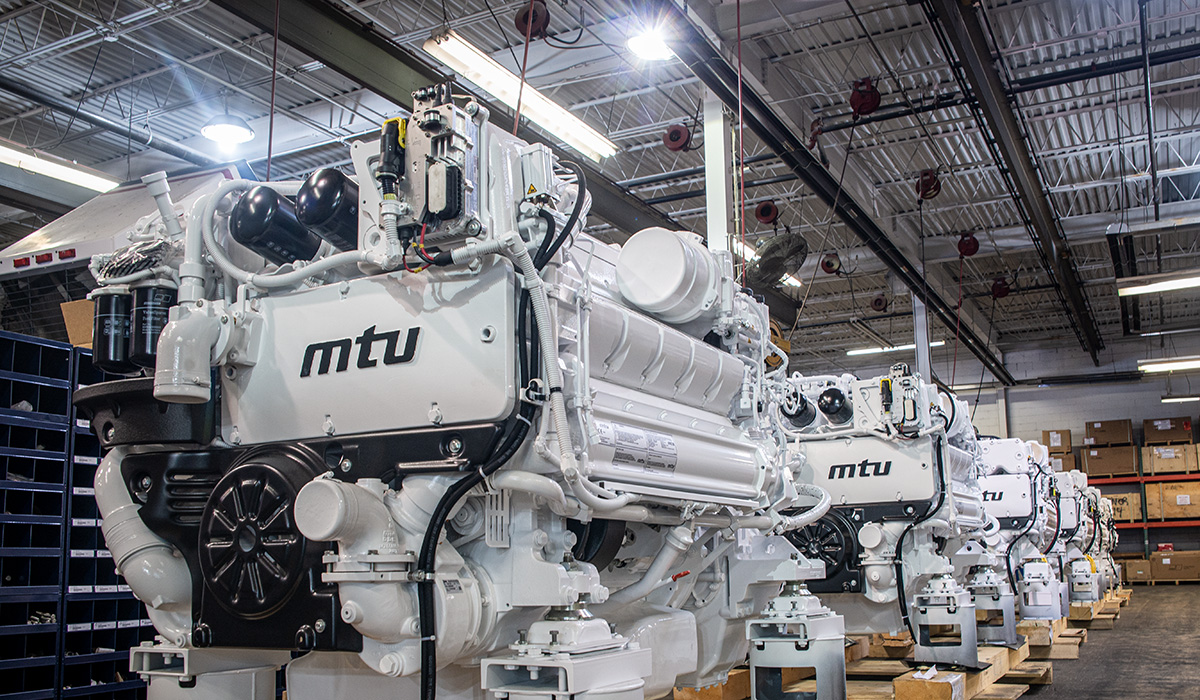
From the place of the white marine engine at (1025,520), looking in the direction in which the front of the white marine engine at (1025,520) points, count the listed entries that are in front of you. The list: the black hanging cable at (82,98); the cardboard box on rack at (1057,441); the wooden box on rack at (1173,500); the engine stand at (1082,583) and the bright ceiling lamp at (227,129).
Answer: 2

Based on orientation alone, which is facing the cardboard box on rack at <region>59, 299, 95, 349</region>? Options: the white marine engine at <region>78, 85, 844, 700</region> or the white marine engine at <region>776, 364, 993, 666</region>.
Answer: the white marine engine at <region>776, 364, 993, 666</region>

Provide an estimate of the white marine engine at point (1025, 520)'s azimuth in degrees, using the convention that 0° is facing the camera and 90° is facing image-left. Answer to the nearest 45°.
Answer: approximately 45°

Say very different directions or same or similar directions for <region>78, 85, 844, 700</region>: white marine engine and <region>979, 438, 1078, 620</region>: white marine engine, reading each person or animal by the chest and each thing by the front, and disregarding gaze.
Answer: same or similar directions

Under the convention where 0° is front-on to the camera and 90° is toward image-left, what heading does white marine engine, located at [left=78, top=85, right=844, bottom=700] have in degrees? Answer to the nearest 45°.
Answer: approximately 45°

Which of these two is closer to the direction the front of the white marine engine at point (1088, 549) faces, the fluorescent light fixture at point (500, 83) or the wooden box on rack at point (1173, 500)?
the fluorescent light fixture

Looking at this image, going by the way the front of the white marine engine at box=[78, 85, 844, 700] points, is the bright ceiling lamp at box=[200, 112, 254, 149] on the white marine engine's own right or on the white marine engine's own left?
on the white marine engine's own right

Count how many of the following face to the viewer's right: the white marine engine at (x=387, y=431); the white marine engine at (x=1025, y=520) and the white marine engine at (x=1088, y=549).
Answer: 0

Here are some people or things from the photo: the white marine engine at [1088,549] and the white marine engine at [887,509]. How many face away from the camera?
0

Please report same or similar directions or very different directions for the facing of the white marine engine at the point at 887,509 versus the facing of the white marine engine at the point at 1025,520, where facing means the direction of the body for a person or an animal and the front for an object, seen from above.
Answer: same or similar directions

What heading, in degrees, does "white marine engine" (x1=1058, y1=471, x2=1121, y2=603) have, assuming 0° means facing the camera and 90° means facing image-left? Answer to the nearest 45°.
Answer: approximately 45°

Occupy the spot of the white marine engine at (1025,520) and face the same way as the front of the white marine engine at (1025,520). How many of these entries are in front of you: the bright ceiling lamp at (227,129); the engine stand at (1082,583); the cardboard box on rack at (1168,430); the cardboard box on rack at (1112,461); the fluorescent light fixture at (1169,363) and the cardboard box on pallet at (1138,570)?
1

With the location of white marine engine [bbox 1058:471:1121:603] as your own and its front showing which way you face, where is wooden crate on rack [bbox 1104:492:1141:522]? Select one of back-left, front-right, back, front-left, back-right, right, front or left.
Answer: back-right

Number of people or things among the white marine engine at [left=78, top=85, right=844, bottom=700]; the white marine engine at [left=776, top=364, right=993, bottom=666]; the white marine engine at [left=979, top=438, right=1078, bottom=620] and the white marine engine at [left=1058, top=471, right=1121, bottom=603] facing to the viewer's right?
0
